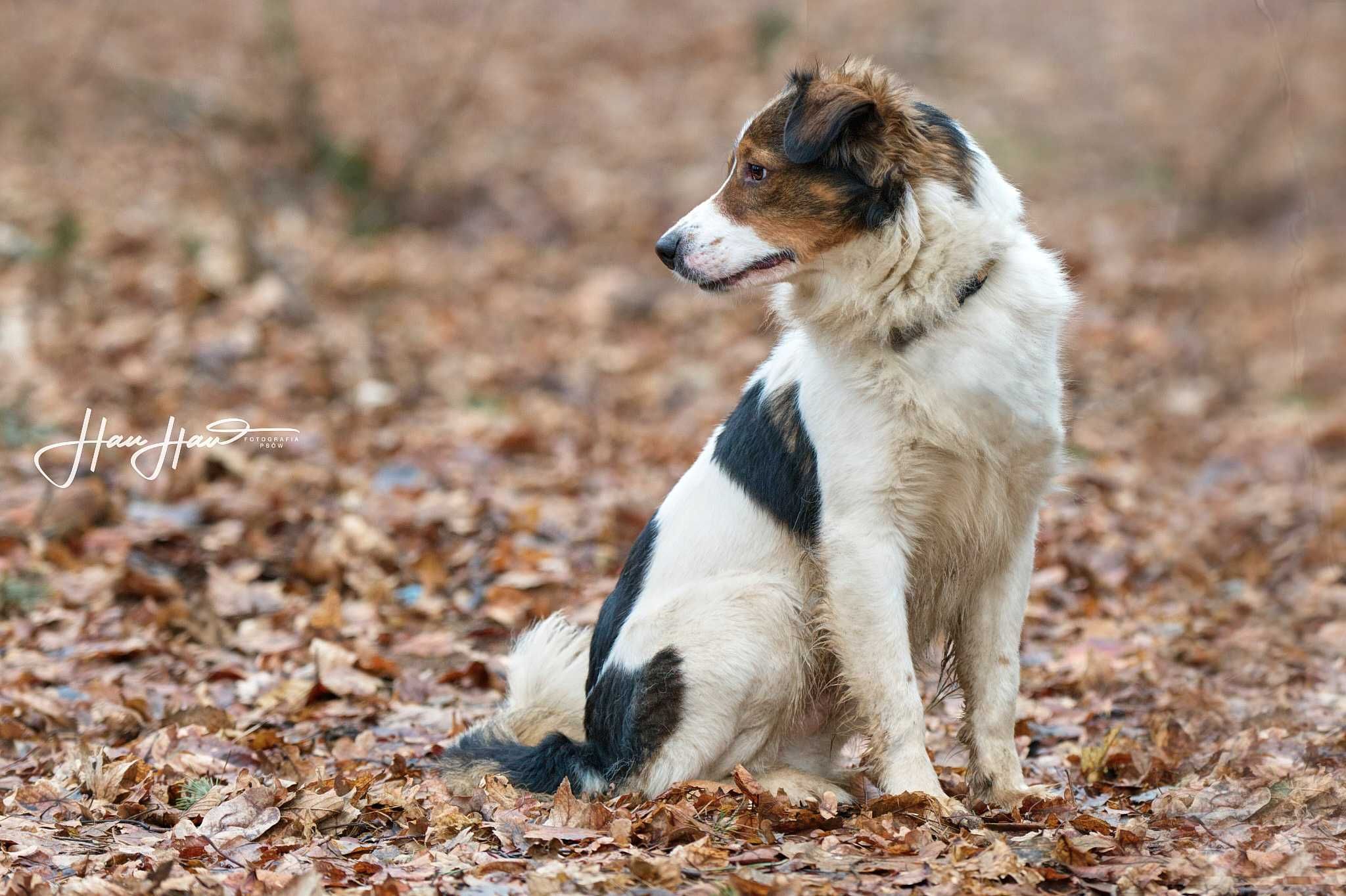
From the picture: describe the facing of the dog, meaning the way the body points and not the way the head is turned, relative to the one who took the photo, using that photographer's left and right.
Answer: facing the viewer and to the right of the viewer
